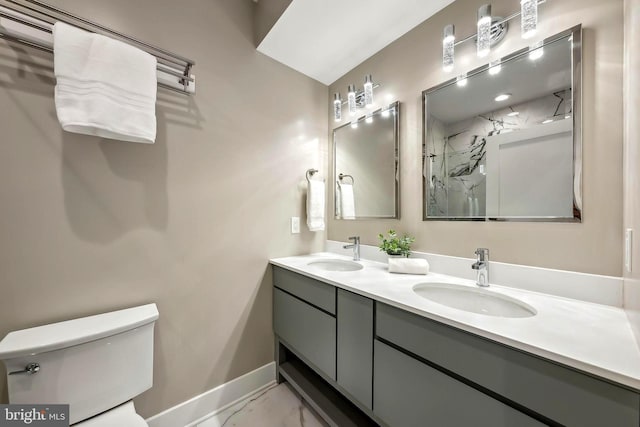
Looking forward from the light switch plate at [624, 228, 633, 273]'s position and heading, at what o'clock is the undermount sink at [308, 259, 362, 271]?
The undermount sink is roughly at 12 o'clock from the light switch plate.

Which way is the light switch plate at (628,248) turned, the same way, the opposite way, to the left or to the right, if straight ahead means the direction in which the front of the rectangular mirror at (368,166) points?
to the right

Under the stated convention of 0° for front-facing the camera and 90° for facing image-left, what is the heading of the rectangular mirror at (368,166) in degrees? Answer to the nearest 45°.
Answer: approximately 45°

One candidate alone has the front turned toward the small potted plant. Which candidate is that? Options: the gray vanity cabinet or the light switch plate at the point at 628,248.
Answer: the light switch plate

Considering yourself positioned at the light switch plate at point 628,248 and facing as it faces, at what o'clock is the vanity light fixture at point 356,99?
The vanity light fixture is roughly at 12 o'clock from the light switch plate.

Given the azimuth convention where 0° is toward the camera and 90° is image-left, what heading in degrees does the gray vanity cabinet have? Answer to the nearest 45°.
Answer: approximately 45°

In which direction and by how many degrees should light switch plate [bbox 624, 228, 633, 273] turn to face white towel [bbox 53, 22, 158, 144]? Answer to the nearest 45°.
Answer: approximately 45° to its left

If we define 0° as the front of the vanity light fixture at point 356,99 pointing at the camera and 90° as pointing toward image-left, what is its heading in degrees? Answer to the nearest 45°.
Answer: approximately 45°

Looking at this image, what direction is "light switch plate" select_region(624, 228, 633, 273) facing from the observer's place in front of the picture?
facing to the left of the viewer
